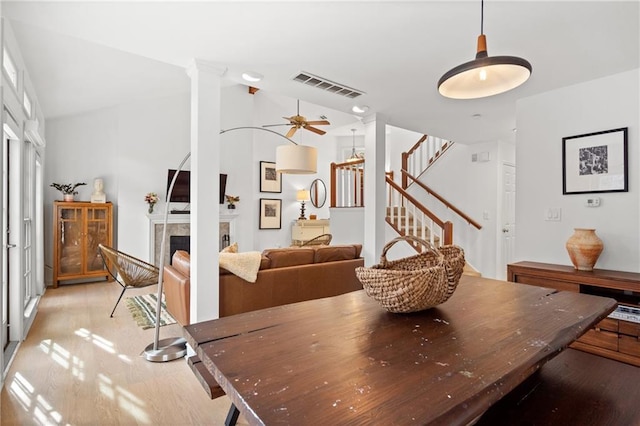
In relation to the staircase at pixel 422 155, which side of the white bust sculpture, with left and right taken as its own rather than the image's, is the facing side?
left

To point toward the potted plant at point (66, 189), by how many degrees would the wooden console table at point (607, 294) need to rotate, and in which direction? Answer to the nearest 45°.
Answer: approximately 45° to its right

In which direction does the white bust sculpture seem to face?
toward the camera

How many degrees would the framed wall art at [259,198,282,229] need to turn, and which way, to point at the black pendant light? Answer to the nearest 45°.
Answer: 0° — it already faces it

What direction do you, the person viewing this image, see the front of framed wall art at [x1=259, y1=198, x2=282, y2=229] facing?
facing the viewer

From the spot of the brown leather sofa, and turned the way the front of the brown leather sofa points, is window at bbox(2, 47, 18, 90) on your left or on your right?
on your left

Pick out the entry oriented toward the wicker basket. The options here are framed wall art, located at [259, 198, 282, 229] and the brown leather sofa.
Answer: the framed wall art

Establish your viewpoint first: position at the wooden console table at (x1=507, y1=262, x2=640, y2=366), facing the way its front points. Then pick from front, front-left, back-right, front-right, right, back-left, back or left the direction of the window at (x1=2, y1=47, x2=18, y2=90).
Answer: front

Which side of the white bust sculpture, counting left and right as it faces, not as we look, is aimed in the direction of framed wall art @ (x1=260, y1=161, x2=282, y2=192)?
left

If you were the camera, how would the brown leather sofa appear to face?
facing away from the viewer and to the left of the viewer

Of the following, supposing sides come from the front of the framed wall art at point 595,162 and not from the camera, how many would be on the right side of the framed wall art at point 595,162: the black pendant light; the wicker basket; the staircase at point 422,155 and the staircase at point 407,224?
2

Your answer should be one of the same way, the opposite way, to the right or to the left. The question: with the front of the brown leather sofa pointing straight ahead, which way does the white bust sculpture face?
the opposite way

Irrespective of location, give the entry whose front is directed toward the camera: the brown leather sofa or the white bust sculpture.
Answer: the white bust sculpture
